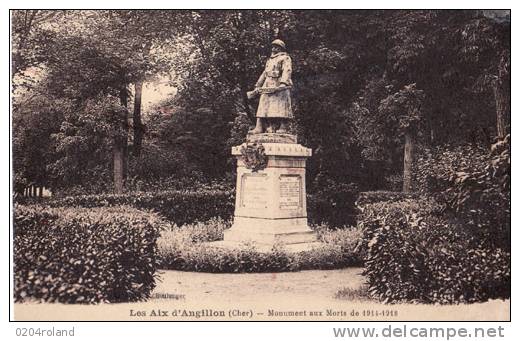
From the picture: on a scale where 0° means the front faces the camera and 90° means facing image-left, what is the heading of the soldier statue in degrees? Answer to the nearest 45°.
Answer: approximately 45°

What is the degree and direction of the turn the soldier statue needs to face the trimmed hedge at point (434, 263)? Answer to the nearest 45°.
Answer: approximately 90° to its left
